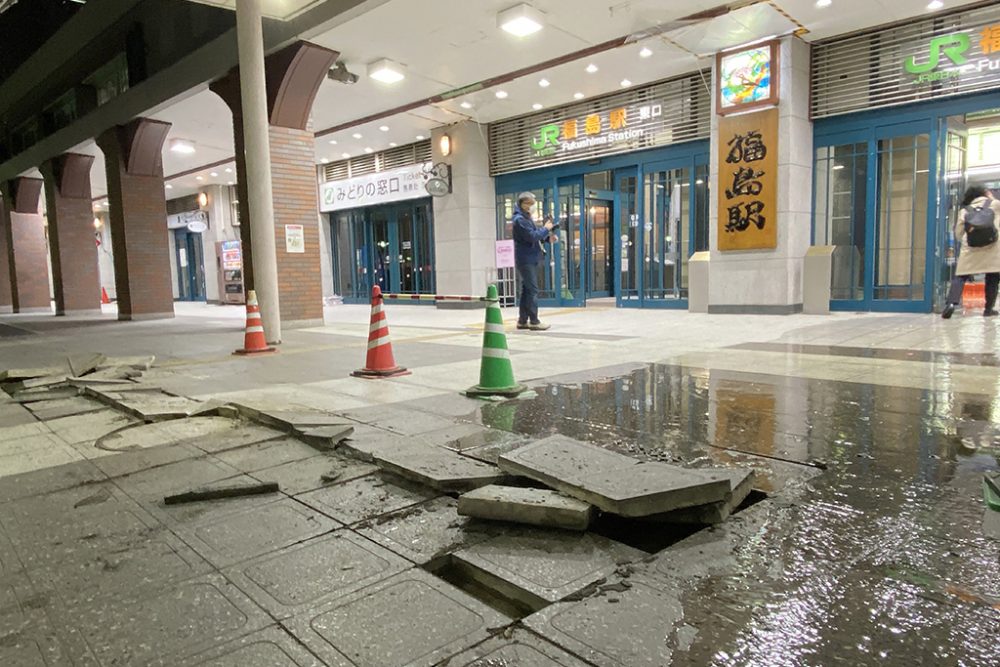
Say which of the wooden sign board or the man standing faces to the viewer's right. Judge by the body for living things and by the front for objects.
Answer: the man standing

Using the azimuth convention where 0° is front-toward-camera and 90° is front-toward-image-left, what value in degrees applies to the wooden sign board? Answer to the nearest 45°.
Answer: approximately 45°

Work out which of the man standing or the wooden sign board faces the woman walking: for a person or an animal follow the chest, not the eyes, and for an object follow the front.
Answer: the man standing

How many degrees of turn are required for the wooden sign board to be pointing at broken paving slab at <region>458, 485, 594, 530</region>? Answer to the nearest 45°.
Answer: approximately 45° to its left

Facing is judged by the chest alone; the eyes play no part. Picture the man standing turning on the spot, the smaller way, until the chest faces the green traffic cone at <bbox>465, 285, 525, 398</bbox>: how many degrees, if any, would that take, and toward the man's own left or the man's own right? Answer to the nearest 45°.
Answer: approximately 90° to the man's own right

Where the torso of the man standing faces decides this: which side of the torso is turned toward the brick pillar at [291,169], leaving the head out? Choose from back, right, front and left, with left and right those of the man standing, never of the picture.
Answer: back

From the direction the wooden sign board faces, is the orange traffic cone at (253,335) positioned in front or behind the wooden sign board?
in front

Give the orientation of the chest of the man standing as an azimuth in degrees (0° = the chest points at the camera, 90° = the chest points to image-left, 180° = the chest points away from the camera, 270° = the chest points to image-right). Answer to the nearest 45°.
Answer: approximately 270°

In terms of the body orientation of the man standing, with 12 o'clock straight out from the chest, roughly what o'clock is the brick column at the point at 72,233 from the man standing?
The brick column is roughly at 7 o'clock from the man standing.

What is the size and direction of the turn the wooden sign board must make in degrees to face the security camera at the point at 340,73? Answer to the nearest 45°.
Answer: approximately 45° to its right

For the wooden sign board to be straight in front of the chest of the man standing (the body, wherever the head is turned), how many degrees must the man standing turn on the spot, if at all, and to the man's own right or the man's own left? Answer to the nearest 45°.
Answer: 0° — they already face it

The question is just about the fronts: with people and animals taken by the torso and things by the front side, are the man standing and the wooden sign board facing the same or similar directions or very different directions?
very different directions

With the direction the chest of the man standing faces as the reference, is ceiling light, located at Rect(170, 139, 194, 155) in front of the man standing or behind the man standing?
behind

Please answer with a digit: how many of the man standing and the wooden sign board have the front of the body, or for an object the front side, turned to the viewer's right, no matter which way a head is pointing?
1
